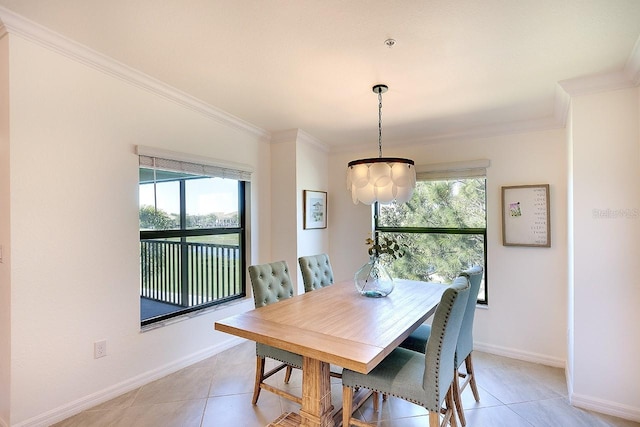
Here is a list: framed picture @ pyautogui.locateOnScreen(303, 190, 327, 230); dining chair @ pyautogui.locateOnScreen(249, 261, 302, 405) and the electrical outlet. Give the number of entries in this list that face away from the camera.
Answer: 0

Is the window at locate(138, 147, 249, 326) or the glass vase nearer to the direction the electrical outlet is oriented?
the glass vase

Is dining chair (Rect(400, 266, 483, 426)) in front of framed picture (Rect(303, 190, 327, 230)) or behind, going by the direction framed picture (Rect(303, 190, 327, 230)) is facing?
in front

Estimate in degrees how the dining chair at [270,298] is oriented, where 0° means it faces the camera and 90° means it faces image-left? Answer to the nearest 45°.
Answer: approximately 315°

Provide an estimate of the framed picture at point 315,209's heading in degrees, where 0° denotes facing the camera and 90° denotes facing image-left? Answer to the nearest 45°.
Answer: approximately 315°

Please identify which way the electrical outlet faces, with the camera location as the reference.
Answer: facing the viewer and to the right of the viewer

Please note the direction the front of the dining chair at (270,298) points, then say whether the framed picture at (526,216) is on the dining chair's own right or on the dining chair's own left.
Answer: on the dining chair's own left

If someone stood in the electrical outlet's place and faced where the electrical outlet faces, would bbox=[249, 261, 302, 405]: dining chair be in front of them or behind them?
in front

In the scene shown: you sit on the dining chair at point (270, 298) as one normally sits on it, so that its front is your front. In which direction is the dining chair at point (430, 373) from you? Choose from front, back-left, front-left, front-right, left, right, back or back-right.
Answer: front

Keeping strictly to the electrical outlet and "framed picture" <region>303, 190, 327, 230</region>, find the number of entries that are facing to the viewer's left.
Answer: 0

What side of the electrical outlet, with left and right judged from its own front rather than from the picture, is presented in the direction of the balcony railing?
left

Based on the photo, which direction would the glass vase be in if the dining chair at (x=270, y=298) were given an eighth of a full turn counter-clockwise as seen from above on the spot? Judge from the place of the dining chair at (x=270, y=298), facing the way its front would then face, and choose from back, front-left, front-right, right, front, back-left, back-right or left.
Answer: front

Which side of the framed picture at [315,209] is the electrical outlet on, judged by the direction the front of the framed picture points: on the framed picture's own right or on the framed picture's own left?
on the framed picture's own right

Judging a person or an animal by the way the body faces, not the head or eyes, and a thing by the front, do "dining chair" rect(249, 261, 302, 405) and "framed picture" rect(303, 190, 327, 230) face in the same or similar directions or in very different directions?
same or similar directions

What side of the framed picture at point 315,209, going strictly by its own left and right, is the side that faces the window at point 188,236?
right

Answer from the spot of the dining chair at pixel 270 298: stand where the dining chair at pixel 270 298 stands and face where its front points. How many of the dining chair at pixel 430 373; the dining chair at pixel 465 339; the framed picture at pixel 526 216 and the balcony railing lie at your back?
1

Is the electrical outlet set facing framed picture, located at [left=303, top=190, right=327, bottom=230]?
no
